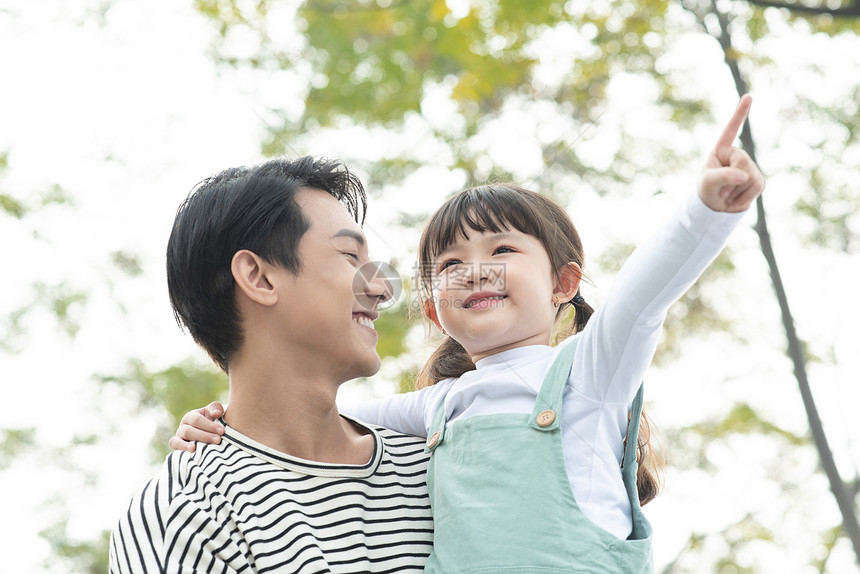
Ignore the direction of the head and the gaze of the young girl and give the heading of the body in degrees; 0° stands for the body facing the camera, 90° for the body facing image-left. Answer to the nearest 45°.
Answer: approximately 45°

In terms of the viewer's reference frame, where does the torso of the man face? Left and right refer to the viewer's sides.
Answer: facing the viewer and to the right of the viewer

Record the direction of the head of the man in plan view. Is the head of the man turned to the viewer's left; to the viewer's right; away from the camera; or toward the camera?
to the viewer's right
